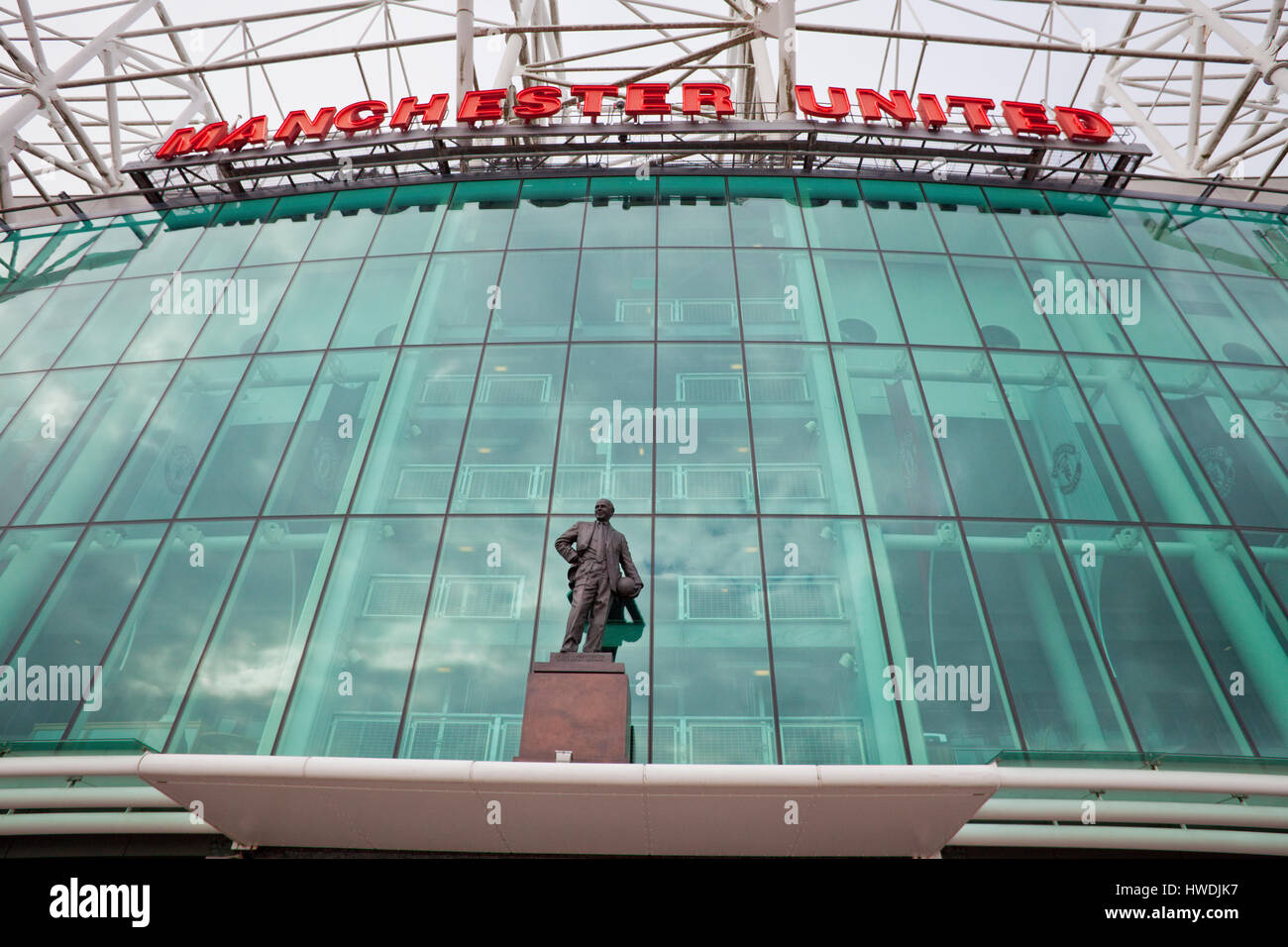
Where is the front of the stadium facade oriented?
toward the camera
